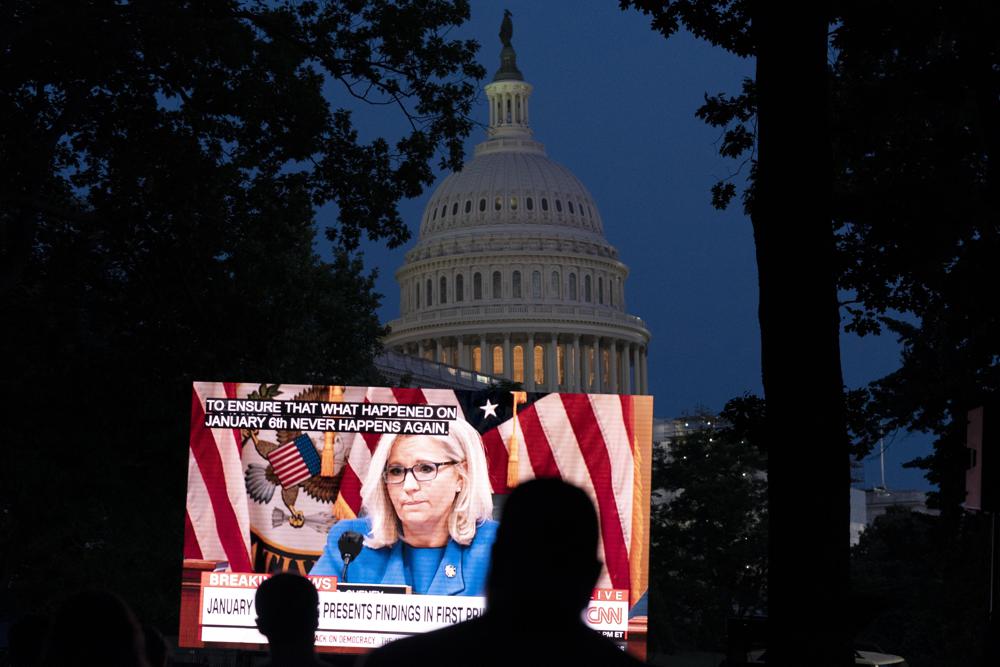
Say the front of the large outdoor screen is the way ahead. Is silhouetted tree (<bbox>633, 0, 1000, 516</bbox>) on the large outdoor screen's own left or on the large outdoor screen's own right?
on the large outdoor screen's own left

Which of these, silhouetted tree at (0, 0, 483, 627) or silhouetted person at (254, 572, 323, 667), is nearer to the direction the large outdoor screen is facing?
the silhouetted person

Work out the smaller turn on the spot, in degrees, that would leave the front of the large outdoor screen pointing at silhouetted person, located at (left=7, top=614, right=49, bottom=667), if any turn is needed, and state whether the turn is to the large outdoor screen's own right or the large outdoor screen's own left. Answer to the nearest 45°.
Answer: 0° — it already faces them

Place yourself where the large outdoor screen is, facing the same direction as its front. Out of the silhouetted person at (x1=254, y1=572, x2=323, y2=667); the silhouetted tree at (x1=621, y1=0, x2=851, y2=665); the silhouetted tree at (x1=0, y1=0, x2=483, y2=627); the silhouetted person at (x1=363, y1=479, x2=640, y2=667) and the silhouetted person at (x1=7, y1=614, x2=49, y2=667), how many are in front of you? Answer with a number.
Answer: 4

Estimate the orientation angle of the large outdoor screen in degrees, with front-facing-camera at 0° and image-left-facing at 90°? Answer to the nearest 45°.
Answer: approximately 0°

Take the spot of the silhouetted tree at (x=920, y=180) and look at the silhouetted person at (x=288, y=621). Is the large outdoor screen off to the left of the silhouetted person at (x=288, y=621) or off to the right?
right

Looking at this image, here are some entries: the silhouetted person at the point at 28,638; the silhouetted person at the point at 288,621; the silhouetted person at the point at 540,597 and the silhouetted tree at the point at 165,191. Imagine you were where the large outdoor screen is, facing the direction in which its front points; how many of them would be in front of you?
3

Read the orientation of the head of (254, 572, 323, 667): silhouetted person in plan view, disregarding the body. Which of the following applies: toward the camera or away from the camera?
away from the camera

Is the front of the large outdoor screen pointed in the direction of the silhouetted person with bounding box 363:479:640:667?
yes
